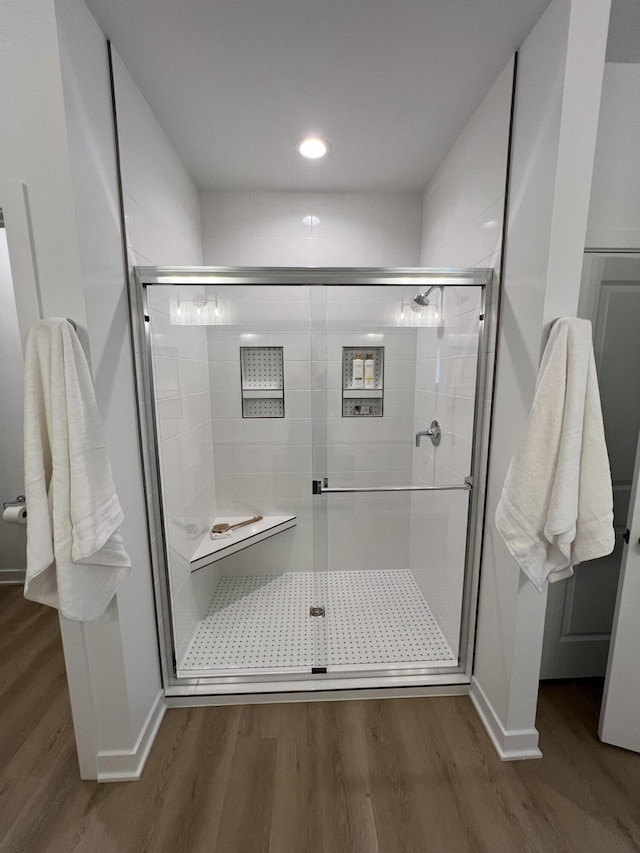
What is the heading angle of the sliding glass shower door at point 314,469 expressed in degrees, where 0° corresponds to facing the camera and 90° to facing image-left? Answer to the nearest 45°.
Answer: approximately 0°

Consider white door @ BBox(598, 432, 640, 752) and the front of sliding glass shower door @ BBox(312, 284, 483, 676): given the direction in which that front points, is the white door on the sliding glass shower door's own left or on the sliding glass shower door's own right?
on the sliding glass shower door's own left

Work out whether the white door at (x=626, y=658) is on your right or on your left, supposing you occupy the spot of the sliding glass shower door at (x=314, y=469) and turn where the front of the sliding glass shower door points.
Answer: on your left

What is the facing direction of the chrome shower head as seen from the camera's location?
facing to the left of the viewer

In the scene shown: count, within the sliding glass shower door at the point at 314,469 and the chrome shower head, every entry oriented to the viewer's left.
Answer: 1

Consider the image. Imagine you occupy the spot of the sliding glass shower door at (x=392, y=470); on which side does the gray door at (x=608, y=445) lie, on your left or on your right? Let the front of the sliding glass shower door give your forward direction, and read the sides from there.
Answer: on your left

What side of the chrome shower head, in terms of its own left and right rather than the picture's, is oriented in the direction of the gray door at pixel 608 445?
back

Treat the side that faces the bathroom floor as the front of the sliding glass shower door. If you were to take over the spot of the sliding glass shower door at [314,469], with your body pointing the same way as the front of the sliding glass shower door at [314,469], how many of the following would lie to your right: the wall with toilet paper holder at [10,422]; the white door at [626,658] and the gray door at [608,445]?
1

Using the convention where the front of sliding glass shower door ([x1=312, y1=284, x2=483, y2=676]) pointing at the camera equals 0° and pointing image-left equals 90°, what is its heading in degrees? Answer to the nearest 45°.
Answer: approximately 0°
